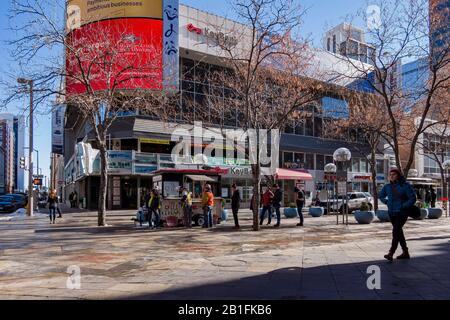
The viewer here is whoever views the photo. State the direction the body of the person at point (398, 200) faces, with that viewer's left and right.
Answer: facing the viewer and to the left of the viewer

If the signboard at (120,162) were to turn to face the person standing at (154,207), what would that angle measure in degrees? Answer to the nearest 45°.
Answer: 0° — it already faces them

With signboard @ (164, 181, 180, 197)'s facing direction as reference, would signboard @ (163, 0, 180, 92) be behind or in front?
behind

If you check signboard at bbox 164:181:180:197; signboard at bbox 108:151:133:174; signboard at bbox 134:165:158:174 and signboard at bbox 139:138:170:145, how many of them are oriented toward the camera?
4

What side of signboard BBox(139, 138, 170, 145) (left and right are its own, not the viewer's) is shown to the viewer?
front

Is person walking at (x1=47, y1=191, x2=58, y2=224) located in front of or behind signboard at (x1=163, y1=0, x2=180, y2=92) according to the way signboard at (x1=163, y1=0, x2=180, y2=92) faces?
in front

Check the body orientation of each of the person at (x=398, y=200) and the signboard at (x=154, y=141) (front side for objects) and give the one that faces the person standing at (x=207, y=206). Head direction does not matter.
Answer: the signboard

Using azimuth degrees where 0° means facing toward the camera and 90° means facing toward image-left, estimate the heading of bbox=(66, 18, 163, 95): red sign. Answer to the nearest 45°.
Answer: approximately 0°

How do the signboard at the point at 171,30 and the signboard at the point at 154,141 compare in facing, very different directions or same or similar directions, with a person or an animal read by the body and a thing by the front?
same or similar directions

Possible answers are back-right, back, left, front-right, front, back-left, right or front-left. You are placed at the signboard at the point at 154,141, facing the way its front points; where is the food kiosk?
front

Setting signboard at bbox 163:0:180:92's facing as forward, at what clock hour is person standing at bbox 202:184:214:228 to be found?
The person standing is roughly at 12 o'clock from the signboard.

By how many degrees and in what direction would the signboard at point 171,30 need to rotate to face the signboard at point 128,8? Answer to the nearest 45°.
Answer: approximately 90° to its right

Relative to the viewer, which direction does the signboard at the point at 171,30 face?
toward the camera

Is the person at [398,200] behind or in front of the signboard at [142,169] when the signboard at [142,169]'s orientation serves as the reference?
in front

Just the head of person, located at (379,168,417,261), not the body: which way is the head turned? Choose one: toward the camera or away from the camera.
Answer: toward the camera

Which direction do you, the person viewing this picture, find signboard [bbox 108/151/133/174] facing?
facing the viewer
